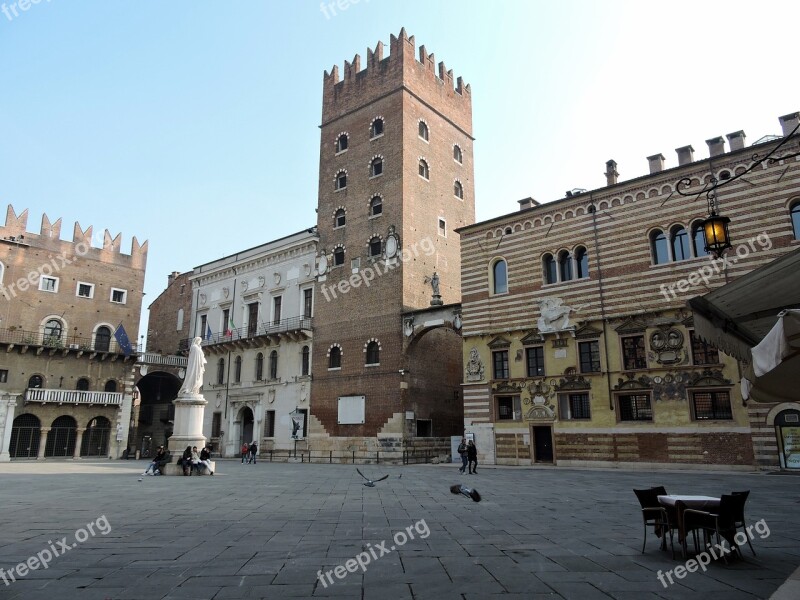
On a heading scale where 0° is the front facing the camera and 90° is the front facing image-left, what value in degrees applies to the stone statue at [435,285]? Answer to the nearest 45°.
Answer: approximately 0°

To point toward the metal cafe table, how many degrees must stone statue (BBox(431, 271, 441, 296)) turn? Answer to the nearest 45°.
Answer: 0° — it already faces it

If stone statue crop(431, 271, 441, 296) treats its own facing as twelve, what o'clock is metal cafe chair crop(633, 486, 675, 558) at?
The metal cafe chair is roughly at 12 o'clock from the stone statue.

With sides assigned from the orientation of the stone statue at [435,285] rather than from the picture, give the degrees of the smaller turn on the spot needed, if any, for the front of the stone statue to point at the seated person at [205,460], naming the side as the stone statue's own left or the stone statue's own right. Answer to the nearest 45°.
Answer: approximately 45° to the stone statue's own right
